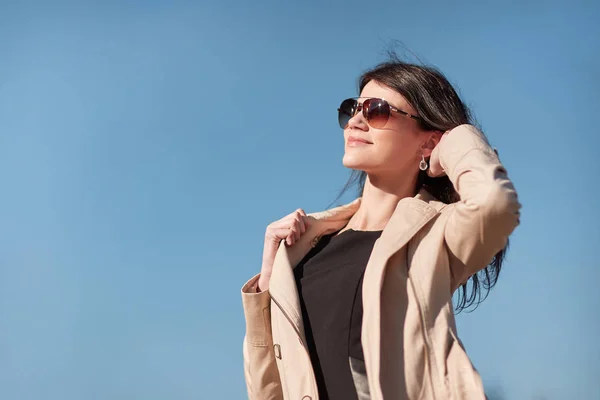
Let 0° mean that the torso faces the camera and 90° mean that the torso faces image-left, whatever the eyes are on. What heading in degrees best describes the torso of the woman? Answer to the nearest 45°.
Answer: approximately 45°
